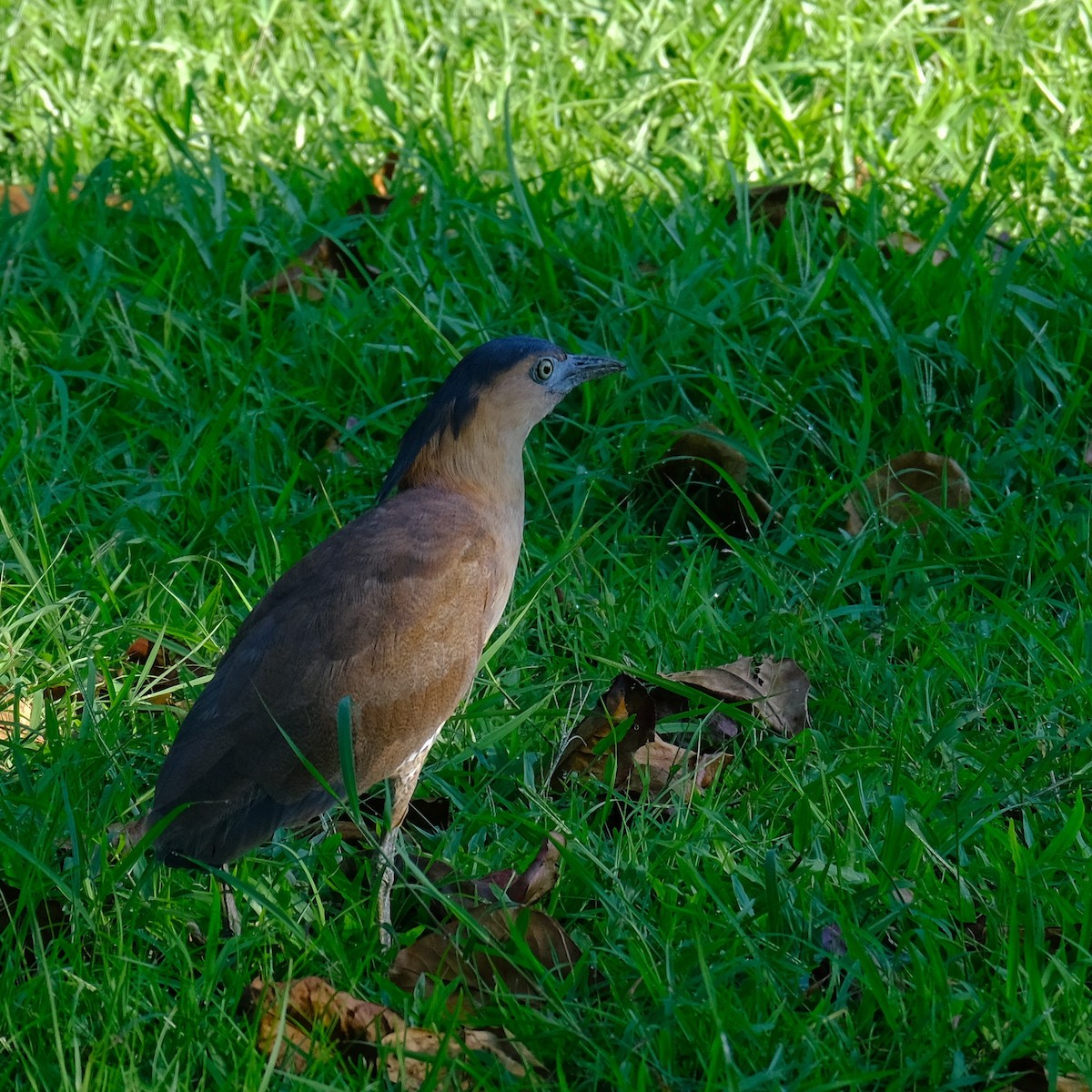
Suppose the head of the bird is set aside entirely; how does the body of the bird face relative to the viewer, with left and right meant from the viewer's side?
facing to the right of the viewer

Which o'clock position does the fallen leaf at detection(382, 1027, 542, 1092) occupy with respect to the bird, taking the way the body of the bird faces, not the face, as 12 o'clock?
The fallen leaf is roughly at 3 o'clock from the bird.

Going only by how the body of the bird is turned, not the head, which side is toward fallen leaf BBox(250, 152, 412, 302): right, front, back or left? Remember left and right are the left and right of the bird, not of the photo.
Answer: left

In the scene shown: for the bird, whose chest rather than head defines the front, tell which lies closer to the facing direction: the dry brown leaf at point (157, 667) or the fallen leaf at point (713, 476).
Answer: the fallen leaf

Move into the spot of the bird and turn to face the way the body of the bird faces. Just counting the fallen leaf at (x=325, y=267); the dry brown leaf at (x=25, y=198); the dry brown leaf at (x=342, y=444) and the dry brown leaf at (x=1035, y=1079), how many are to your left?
3

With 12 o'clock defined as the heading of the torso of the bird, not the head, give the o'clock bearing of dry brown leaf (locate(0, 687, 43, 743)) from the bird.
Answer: The dry brown leaf is roughly at 7 o'clock from the bird.

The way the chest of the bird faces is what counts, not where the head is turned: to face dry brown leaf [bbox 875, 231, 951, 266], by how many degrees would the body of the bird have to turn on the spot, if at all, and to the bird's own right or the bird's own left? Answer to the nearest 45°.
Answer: approximately 45° to the bird's own left

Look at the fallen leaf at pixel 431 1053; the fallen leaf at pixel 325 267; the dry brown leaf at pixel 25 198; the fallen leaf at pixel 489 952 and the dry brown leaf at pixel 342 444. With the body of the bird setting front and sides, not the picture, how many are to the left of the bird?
3

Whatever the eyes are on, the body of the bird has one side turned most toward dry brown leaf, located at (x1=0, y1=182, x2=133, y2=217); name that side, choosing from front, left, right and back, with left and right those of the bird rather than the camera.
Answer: left
